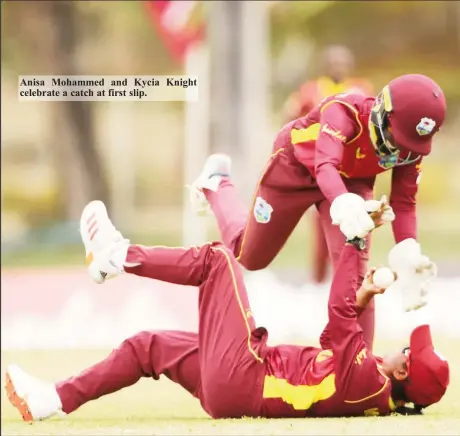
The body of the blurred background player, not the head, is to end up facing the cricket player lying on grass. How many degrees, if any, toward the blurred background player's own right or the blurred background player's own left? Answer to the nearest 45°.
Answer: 0° — they already face them

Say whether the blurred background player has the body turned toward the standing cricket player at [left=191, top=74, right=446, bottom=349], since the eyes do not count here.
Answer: yes

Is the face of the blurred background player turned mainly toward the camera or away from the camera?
toward the camera

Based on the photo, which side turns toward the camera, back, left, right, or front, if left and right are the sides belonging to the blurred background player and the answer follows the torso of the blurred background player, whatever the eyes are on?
front
